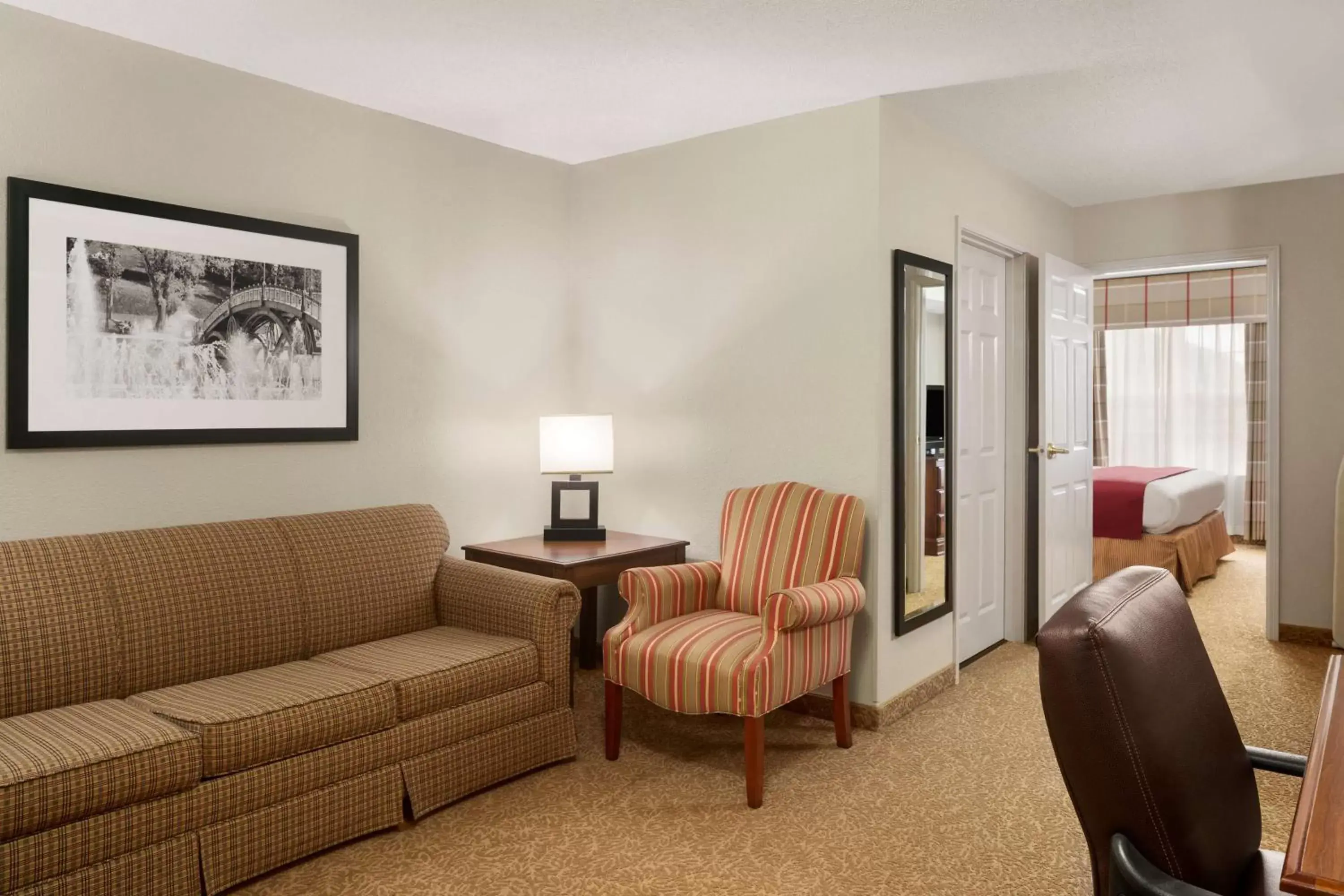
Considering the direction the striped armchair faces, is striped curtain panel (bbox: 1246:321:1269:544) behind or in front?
behind

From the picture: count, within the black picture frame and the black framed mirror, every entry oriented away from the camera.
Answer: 0

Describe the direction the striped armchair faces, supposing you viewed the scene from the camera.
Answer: facing the viewer and to the left of the viewer

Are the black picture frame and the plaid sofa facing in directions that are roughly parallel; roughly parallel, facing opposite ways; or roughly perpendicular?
roughly parallel

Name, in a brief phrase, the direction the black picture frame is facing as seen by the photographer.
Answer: facing the viewer and to the right of the viewer

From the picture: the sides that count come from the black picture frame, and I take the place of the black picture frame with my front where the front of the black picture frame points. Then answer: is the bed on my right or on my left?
on my left

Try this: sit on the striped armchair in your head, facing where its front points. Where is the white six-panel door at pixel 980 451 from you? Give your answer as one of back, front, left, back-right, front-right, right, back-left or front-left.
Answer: back

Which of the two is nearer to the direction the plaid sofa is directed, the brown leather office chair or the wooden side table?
the brown leather office chair

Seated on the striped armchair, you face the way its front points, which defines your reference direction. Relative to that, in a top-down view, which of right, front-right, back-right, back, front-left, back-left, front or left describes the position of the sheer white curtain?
back

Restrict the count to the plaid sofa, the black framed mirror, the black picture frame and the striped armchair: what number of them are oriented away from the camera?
0

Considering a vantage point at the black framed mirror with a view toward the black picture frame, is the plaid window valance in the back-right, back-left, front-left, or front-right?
back-right

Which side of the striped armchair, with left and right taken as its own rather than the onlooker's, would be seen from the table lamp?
right
